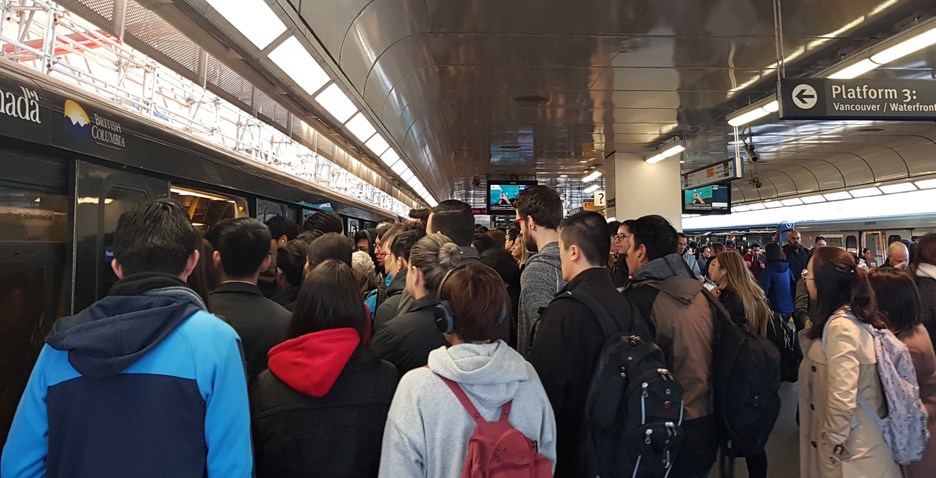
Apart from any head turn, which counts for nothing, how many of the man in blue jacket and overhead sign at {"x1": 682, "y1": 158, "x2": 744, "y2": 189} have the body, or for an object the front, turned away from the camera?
1

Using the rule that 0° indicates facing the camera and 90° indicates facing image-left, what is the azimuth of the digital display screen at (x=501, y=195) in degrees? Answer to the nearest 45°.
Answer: approximately 0°

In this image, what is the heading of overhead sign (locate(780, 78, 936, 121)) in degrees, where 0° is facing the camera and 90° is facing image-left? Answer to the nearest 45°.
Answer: approximately 0°

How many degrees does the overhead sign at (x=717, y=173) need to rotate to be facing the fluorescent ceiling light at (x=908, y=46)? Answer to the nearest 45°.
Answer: approximately 45° to its left

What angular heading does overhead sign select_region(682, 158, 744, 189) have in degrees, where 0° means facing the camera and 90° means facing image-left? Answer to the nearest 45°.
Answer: approximately 45°

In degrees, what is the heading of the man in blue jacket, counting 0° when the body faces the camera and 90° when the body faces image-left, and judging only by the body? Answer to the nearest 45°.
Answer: approximately 180°

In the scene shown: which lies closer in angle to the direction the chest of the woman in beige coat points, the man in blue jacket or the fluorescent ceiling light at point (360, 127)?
the fluorescent ceiling light

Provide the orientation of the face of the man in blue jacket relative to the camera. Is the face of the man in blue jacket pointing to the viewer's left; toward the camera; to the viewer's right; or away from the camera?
away from the camera
